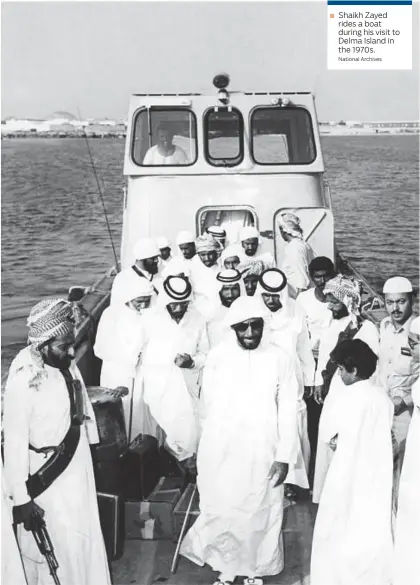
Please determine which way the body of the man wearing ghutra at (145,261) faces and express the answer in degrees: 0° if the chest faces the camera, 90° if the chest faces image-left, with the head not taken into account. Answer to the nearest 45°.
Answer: approximately 315°

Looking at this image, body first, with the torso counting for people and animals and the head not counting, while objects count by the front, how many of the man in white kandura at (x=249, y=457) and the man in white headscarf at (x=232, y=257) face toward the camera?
2

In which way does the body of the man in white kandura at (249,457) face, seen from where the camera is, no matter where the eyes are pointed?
toward the camera

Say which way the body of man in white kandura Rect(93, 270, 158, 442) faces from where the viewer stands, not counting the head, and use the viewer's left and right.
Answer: facing the viewer and to the right of the viewer

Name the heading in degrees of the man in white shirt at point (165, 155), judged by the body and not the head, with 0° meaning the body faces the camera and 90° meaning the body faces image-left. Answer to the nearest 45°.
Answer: approximately 0°

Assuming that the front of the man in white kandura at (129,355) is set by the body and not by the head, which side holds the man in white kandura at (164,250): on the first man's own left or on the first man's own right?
on the first man's own left

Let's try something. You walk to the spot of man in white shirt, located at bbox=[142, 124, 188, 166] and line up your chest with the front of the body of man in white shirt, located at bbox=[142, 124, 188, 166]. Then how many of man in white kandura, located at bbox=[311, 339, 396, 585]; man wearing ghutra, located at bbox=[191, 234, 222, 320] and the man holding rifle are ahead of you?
3

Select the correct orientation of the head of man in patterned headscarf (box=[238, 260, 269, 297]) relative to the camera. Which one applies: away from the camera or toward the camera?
toward the camera

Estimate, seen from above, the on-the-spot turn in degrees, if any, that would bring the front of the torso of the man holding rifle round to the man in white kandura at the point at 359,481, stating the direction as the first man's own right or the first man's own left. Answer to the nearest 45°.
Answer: approximately 45° to the first man's own left

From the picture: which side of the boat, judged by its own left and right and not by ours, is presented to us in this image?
front

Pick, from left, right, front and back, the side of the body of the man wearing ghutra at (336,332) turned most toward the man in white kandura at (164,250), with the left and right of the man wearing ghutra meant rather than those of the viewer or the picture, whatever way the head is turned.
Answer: right

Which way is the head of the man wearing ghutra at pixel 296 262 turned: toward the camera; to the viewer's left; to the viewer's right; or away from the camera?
to the viewer's left

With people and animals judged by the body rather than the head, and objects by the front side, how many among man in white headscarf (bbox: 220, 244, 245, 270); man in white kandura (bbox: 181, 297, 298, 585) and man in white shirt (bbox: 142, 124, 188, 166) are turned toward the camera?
3

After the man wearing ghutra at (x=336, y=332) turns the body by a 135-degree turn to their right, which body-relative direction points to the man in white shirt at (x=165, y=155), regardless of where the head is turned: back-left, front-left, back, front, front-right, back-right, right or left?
front-left
